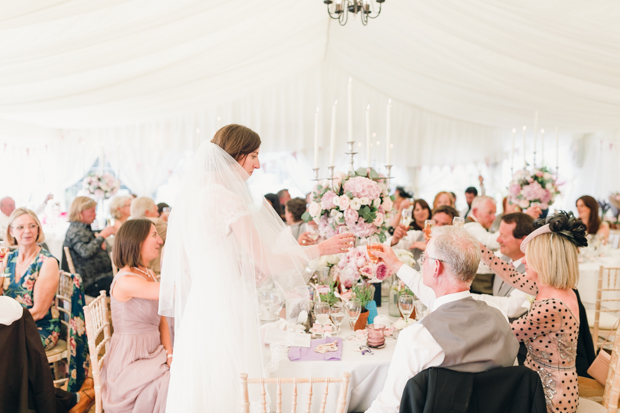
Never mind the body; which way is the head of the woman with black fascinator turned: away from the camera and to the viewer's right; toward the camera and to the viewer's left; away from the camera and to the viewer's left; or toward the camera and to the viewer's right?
away from the camera and to the viewer's left

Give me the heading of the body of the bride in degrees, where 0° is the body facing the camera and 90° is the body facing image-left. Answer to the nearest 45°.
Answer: approximately 270°

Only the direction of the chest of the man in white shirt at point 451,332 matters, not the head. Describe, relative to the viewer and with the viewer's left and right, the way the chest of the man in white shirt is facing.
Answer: facing away from the viewer and to the left of the viewer

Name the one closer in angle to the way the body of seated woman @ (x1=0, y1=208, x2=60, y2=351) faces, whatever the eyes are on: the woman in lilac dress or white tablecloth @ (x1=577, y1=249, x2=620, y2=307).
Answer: the woman in lilac dress

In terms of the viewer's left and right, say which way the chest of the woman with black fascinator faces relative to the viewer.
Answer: facing away from the viewer and to the left of the viewer

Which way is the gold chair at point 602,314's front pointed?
away from the camera
